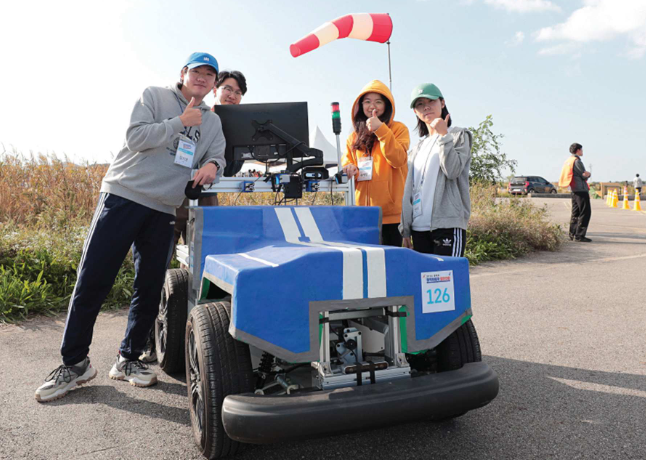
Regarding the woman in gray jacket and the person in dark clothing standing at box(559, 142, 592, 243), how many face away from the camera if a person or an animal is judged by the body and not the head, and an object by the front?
0

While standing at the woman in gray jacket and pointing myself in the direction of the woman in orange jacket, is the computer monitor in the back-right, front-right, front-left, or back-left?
front-left

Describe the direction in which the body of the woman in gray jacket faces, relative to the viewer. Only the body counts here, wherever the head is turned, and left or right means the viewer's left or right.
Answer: facing the viewer and to the left of the viewer

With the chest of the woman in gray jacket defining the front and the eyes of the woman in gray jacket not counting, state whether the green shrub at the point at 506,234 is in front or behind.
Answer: behind

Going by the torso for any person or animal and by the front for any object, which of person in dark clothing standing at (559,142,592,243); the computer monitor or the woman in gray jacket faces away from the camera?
the computer monitor

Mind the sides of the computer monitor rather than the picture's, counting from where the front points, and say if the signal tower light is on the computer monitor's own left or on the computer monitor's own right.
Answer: on the computer monitor's own right

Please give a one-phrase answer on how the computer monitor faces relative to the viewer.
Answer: facing away from the viewer

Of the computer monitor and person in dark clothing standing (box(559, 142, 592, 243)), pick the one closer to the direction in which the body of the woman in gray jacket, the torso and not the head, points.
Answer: the computer monitor

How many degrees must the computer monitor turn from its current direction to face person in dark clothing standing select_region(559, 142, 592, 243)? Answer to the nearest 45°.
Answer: approximately 45° to its right

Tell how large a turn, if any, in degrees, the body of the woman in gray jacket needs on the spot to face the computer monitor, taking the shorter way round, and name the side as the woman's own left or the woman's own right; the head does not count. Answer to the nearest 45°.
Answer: approximately 45° to the woman's own right
